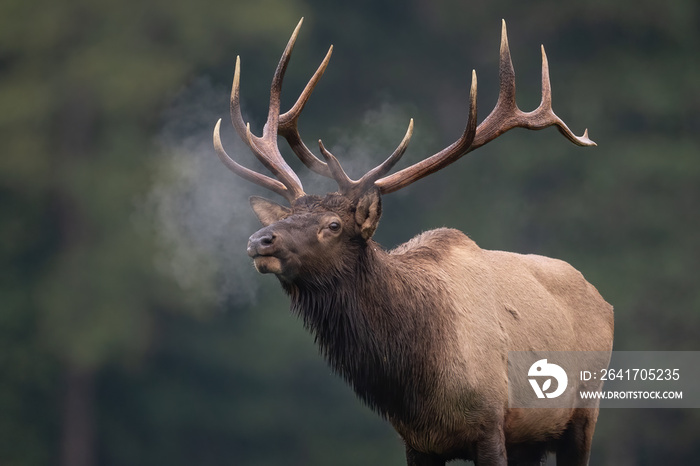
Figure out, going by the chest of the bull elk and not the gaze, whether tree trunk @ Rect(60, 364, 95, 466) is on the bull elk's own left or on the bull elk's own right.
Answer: on the bull elk's own right

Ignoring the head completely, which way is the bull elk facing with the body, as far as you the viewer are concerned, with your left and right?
facing the viewer and to the left of the viewer
